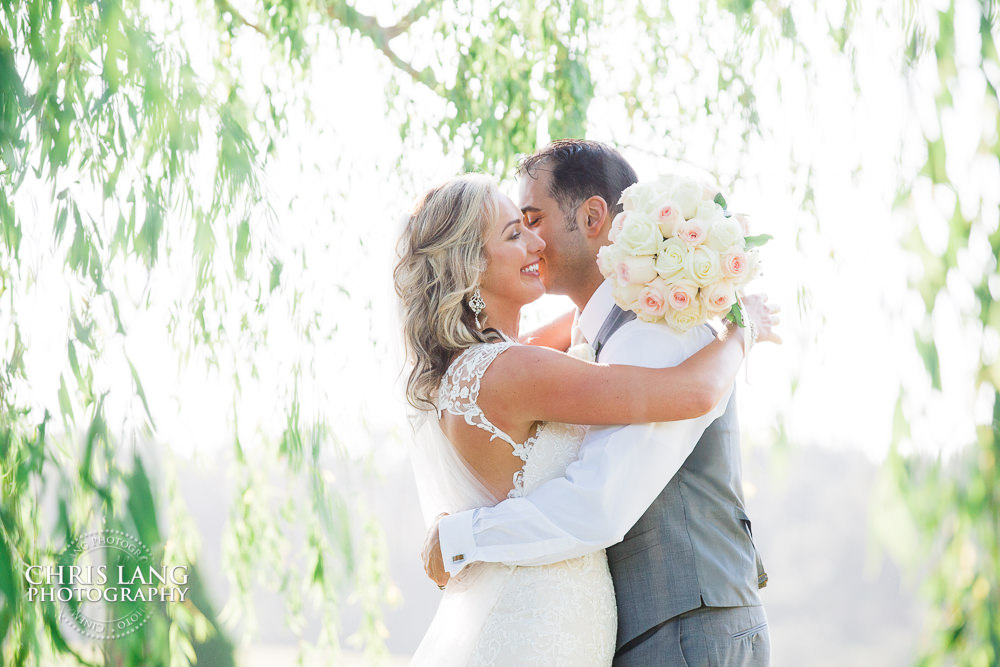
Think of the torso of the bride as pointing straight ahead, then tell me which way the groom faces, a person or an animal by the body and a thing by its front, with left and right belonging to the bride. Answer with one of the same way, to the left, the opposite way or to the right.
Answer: the opposite way

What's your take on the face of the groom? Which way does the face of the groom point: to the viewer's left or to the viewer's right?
to the viewer's left

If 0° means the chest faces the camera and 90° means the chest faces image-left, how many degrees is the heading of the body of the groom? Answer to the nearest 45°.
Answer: approximately 90°

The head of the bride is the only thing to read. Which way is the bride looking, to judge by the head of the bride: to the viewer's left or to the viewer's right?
to the viewer's right

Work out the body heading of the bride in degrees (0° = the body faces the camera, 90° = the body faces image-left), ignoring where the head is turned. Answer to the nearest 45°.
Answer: approximately 270°
